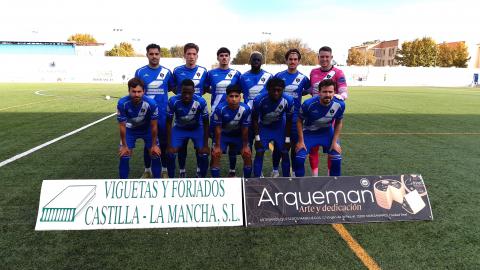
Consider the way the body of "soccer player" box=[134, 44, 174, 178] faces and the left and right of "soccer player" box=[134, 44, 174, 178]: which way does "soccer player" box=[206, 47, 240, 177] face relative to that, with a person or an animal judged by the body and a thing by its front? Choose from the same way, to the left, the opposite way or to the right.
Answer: the same way

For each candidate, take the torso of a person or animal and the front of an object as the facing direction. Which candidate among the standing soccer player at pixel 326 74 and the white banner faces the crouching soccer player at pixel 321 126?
the standing soccer player

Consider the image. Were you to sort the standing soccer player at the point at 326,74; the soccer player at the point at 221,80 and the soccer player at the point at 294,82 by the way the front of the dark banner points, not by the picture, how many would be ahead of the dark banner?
0

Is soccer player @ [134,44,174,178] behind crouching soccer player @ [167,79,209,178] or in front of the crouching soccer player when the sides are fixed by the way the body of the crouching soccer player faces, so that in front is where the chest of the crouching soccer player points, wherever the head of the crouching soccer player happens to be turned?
behind

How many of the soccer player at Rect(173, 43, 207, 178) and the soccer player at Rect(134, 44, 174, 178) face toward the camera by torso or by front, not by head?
2

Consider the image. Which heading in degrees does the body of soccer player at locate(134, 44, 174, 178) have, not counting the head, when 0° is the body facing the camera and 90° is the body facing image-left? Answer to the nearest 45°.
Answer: approximately 0°

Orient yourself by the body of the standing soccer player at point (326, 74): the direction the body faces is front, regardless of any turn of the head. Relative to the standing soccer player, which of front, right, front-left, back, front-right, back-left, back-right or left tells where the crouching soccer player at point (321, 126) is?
front

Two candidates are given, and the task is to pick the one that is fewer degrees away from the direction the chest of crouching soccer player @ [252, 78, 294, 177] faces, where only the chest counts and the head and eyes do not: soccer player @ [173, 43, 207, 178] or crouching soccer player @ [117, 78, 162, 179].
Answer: the crouching soccer player @ [117, 78, 162, 179]

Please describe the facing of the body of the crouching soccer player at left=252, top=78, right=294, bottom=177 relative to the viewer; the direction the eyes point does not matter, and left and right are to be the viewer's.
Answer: facing the viewer

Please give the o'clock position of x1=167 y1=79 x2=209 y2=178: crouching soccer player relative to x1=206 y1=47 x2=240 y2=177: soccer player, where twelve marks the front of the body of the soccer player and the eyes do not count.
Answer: The crouching soccer player is roughly at 1 o'clock from the soccer player.

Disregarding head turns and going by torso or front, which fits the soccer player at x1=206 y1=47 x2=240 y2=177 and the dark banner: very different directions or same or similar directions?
same or similar directions

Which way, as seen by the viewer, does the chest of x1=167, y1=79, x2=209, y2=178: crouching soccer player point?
toward the camera

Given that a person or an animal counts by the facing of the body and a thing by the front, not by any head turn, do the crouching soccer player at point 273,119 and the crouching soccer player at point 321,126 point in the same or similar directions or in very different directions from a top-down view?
same or similar directions

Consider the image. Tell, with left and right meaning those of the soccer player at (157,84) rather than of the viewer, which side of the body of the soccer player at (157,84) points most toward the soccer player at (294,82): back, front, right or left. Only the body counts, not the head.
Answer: left

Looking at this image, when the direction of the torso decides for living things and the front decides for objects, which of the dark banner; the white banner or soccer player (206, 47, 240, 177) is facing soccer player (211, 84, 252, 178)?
soccer player (206, 47, 240, 177)

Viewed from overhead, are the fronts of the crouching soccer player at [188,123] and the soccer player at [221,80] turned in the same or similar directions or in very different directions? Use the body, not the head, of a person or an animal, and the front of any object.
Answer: same or similar directions

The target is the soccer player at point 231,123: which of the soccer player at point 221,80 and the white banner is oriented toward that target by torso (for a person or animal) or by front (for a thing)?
the soccer player at point 221,80

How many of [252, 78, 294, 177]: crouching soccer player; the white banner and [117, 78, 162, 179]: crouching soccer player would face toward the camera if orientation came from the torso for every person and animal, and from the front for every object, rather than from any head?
3

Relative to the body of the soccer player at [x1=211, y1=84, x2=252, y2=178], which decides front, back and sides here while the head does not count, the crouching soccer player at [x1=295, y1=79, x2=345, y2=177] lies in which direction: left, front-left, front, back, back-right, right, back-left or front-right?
left
